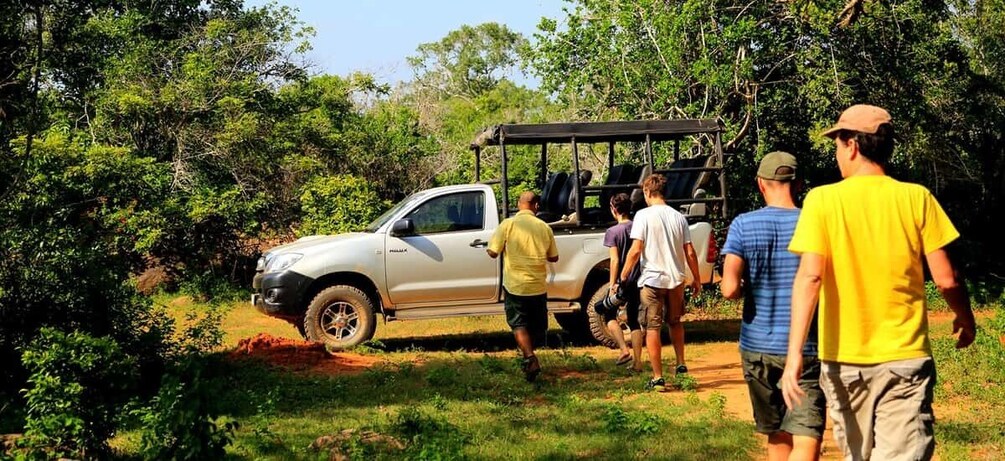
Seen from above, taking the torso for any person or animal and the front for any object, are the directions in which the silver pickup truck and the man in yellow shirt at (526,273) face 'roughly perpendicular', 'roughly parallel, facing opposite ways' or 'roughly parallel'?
roughly perpendicular

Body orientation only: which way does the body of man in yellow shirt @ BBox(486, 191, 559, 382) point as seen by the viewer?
away from the camera

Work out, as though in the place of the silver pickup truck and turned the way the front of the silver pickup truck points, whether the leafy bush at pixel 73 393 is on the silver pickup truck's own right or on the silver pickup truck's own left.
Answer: on the silver pickup truck's own left

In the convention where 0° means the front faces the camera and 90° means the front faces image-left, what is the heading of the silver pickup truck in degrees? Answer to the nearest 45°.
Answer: approximately 90°

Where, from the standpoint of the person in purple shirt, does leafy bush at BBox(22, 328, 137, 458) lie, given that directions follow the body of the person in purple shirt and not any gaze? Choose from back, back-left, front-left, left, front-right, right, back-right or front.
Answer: left

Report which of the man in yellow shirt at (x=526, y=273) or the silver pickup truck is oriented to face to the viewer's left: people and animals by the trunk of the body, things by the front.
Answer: the silver pickup truck

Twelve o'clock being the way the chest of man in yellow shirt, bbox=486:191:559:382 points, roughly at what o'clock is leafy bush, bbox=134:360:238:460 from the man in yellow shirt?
The leafy bush is roughly at 7 o'clock from the man in yellow shirt.

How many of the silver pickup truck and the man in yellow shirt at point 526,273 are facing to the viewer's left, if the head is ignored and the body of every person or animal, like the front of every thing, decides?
1

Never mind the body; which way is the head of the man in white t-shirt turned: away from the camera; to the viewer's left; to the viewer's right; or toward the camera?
away from the camera

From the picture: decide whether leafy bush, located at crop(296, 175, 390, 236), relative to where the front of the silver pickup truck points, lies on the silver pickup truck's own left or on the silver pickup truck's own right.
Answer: on the silver pickup truck's own right

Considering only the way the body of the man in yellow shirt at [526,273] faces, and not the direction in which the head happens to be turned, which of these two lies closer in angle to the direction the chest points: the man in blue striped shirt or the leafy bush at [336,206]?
the leafy bush
